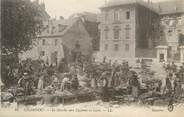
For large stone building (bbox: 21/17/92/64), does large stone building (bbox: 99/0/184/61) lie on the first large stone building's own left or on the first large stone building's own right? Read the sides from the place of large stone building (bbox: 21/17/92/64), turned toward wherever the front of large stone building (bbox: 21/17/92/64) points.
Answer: on the first large stone building's own left
